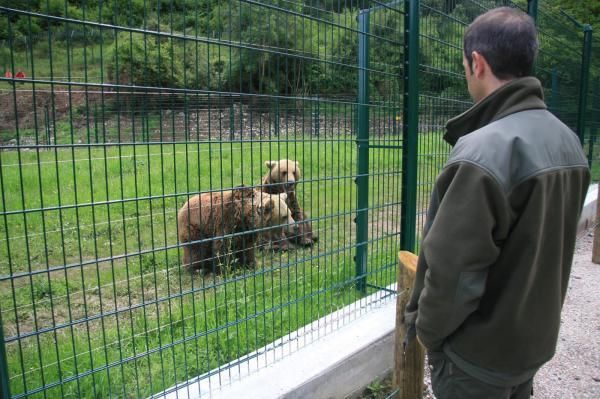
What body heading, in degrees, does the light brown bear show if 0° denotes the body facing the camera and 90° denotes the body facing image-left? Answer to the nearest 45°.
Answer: approximately 315°

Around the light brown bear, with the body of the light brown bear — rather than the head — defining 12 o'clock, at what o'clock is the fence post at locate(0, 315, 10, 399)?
The fence post is roughly at 2 o'clock from the light brown bear.

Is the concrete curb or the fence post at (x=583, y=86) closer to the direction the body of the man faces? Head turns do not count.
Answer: the concrete curb

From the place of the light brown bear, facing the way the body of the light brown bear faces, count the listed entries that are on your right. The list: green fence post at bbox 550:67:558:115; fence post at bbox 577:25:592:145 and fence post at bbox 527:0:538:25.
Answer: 0

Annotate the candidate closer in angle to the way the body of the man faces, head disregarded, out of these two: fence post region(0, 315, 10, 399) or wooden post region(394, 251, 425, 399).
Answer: the wooden post

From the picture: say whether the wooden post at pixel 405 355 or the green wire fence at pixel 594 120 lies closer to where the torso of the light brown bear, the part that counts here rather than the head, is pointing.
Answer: the wooden post

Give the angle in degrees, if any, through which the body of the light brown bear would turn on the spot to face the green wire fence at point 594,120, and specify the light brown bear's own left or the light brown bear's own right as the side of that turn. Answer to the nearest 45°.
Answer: approximately 90° to the light brown bear's own left

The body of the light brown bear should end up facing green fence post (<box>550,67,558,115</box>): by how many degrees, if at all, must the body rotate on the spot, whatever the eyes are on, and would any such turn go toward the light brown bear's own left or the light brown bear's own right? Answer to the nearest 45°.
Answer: approximately 45° to the light brown bear's own left

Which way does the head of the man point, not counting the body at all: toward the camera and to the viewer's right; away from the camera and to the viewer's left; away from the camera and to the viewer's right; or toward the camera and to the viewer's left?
away from the camera and to the viewer's left

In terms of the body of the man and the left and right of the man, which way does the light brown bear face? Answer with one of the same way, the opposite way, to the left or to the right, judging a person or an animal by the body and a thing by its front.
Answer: the opposite way

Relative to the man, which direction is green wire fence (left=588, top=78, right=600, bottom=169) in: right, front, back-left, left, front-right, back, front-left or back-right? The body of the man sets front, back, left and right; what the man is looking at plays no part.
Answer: front-right

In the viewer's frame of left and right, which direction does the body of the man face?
facing away from the viewer and to the left of the viewer

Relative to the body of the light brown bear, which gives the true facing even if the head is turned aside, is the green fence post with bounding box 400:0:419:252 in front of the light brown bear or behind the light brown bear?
in front

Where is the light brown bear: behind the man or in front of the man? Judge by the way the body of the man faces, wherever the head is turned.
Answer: in front
